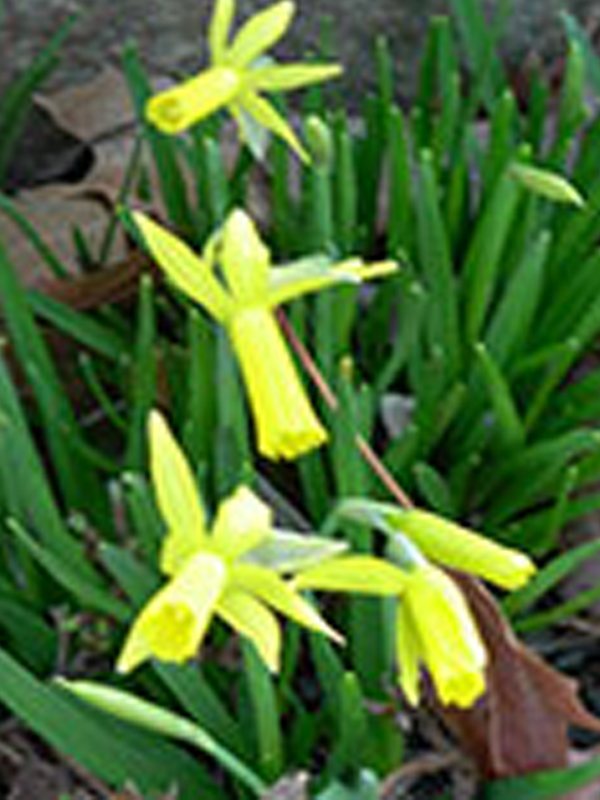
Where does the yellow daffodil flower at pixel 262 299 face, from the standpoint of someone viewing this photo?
facing the viewer and to the right of the viewer

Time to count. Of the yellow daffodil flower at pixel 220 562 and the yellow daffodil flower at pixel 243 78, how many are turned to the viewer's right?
0

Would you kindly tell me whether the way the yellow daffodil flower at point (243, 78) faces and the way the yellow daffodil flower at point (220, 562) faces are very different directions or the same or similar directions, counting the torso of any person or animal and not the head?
same or similar directions

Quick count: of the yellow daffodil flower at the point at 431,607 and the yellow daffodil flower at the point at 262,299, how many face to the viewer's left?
0

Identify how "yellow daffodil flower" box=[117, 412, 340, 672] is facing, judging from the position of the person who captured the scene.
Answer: facing the viewer and to the left of the viewer
